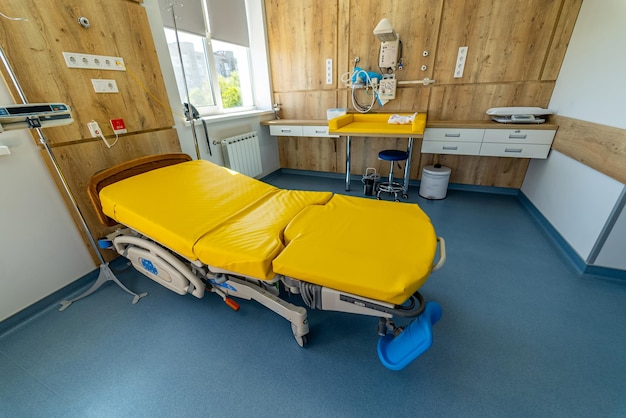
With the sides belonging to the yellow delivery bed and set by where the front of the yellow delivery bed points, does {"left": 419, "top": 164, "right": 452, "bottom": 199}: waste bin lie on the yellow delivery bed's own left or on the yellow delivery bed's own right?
on the yellow delivery bed's own left

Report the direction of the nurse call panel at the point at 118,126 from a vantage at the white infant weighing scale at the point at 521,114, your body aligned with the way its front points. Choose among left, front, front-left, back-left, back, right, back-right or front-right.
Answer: front-right

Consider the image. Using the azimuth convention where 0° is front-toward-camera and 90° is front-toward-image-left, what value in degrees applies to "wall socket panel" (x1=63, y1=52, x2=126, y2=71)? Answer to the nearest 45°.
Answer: approximately 315°

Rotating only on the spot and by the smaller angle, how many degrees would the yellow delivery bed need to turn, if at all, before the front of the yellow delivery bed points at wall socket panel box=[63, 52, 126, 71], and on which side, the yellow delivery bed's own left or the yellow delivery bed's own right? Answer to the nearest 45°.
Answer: approximately 180°

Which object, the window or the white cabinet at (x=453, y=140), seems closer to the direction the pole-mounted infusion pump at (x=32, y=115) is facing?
the white cabinet

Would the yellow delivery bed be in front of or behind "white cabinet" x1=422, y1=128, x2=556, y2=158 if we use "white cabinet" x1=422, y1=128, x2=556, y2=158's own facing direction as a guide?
in front

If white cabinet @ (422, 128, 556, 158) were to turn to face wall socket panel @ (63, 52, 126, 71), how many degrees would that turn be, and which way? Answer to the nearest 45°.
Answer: approximately 45° to its right

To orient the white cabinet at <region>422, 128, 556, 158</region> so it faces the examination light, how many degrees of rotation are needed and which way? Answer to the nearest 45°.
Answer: approximately 90° to its right

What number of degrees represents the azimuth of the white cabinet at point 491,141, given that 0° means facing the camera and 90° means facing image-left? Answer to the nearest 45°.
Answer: approximately 0°

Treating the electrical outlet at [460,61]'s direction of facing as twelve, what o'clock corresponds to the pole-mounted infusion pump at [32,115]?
The pole-mounted infusion pump is roughly at 1 o'clock from the electrical outlet.

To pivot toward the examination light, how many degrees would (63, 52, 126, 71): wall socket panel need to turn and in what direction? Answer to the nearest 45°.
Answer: approximately 45° to its left
